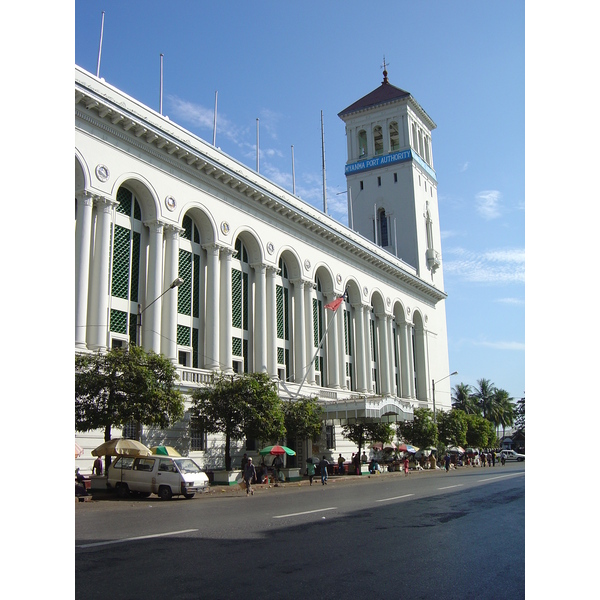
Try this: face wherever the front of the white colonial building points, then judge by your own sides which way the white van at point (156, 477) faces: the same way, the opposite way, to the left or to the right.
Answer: the same way

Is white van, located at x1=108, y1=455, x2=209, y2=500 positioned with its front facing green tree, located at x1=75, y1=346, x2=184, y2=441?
no

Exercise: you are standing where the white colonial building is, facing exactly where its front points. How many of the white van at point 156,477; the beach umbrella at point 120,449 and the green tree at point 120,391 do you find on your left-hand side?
0

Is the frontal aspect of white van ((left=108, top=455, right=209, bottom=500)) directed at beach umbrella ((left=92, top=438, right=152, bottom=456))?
no

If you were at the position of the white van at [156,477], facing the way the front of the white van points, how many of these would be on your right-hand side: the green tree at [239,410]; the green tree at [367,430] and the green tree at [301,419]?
0

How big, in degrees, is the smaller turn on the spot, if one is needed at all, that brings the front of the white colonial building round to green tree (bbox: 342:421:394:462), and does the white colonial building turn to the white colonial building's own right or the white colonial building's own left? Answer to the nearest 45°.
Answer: approximately 90° to the white colonial building's own left

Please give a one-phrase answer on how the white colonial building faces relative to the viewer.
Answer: facing the viewer and to the right of the viewer

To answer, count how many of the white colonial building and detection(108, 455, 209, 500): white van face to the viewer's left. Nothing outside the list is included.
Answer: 0

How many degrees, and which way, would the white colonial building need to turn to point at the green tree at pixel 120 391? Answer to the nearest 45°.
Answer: approximately 45° to its right
